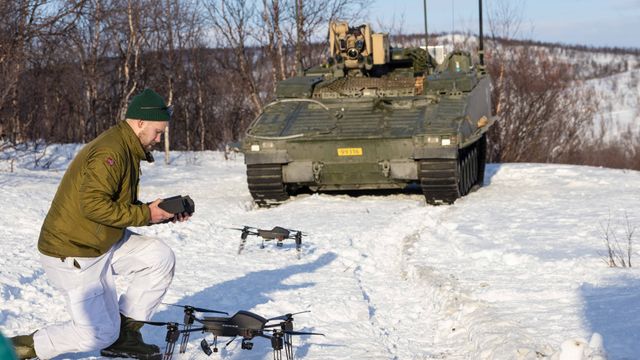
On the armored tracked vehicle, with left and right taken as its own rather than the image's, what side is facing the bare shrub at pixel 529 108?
back

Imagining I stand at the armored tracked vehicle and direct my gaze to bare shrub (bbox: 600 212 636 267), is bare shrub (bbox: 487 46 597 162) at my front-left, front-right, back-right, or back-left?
back-left

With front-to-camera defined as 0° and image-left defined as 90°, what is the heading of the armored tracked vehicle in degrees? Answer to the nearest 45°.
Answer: approximately 0°

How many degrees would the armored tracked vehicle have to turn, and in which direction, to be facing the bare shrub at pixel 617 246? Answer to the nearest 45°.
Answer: approximately 45° to its left

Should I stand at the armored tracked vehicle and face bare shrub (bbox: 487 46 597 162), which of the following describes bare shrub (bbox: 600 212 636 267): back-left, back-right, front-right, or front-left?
back-right
